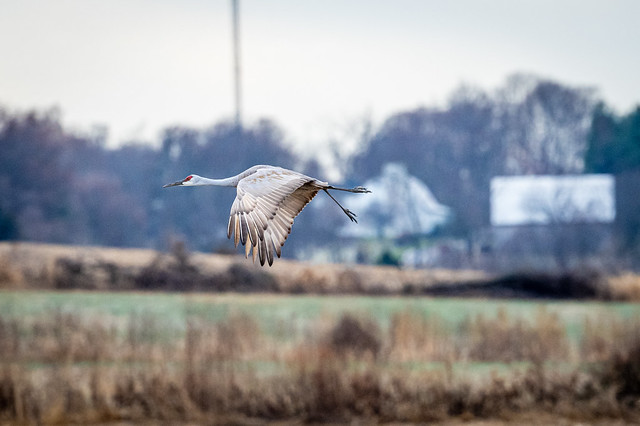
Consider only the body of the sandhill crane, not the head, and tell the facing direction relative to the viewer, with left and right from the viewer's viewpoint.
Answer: facing to the left of the viewer
